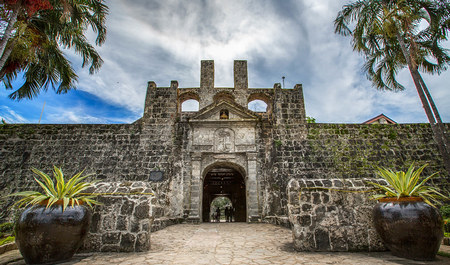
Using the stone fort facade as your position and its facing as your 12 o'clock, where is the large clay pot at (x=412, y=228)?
The large clay pot is roughly at 11 o'clock from the stone fort facade.

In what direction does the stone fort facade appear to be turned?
toward the camera

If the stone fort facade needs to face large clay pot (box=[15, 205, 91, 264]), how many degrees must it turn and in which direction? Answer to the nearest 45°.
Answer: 0° — it already faces it

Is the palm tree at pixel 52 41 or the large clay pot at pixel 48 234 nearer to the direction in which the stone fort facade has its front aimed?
the large clay pot

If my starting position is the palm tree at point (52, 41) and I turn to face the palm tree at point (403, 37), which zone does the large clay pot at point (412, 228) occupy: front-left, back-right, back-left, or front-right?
front-right

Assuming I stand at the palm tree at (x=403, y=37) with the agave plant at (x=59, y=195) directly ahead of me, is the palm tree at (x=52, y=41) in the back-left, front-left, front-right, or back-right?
front-right

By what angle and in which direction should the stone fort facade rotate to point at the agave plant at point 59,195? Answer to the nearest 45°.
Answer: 0° — it already faces it
